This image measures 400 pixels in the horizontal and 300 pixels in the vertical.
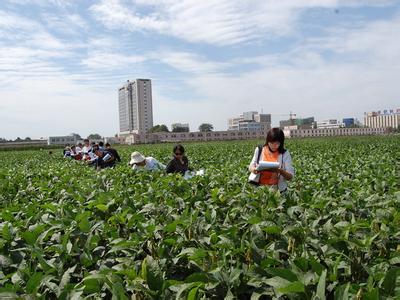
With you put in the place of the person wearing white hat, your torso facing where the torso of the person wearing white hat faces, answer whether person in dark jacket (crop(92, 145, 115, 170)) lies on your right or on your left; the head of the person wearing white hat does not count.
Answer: on your right

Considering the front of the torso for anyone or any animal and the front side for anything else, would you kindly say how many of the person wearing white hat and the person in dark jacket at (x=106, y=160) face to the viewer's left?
2

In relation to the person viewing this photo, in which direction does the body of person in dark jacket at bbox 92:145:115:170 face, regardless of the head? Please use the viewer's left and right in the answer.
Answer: facing to the left of the viewer

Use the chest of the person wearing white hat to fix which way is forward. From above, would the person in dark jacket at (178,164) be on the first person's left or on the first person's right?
on the first person's left

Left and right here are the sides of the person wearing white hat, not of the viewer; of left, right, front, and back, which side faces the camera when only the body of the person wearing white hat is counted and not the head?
left

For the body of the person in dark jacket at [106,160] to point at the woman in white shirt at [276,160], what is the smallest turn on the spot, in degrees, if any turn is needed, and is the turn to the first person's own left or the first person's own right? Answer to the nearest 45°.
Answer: approximately 90° to the first person's own left
